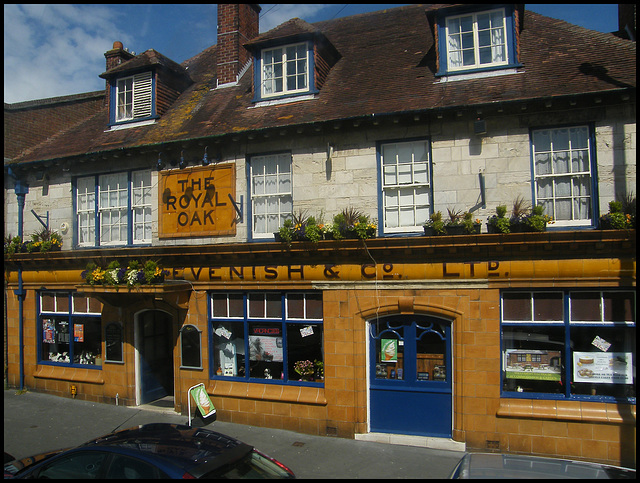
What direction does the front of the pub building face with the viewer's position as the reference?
facing the viewer and to the left of the viewer

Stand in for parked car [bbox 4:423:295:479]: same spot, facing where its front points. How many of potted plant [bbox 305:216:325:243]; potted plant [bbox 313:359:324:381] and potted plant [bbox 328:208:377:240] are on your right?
3

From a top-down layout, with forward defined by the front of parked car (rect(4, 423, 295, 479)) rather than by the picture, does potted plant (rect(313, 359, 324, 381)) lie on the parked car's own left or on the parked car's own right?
on the parked car's own right

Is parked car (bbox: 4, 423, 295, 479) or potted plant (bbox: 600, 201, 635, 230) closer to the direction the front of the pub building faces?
the parked car

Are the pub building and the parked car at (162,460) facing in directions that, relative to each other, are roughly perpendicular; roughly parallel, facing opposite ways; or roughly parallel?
roughly perpendicular

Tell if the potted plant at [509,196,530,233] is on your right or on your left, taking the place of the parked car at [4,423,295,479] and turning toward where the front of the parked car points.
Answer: on your right

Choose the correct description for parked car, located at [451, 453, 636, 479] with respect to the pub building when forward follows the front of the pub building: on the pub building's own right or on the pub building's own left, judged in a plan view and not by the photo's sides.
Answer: on the pub building's own left

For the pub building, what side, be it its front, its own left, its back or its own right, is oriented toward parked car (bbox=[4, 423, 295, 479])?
front
